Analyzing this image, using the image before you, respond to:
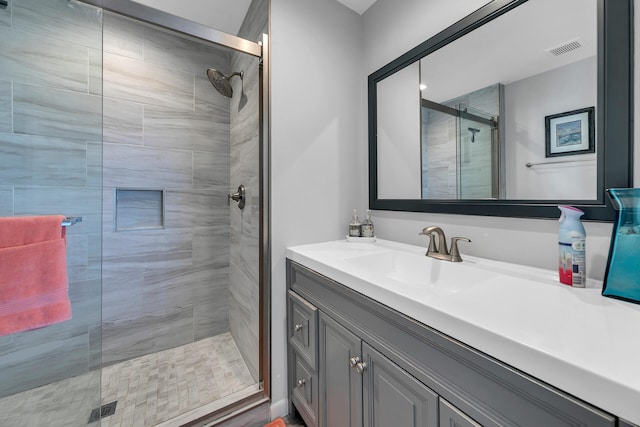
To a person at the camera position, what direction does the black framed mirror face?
facing the viewer and to the left of the viewer

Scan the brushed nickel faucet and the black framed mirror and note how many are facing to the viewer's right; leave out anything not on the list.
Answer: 0

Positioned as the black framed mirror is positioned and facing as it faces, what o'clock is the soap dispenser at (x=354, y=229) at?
The soap dispenser is roughly at 2 o'clock from the black framed mirror.

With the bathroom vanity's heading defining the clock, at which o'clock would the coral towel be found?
The coral towel is roughly at 1 o'clock from the bathroom vanity.

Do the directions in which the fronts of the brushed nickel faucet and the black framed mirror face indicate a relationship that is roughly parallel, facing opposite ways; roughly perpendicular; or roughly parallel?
roughly parallel

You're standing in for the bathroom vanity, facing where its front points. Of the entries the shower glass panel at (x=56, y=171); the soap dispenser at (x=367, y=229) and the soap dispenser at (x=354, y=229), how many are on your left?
0

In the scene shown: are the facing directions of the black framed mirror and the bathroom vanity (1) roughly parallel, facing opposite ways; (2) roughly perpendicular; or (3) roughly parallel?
roughly parallel

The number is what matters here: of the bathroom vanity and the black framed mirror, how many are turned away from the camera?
0
